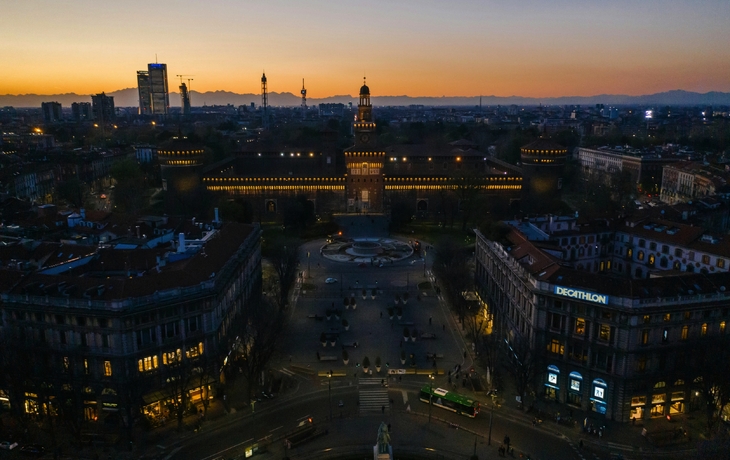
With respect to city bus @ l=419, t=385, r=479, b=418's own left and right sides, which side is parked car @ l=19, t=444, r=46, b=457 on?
on its left

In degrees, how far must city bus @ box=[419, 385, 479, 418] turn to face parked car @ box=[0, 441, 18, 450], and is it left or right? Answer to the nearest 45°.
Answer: approximately 45° to its left

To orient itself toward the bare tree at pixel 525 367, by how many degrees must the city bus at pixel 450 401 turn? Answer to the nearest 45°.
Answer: approximately 135° to its right

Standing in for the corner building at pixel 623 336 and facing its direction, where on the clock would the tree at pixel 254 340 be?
The tree is roughly at 1 o'clock from the corner building.

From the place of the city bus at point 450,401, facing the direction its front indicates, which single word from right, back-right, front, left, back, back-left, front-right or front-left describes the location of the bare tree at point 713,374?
back-right

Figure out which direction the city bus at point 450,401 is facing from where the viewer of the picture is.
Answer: facing away from the viewer and to the left of the viewer

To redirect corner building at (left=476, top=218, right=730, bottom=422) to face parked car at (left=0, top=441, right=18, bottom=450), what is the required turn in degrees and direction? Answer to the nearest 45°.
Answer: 0° — it already faces it

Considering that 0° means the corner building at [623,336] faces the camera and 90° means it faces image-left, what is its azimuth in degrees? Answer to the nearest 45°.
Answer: approximately 45°
